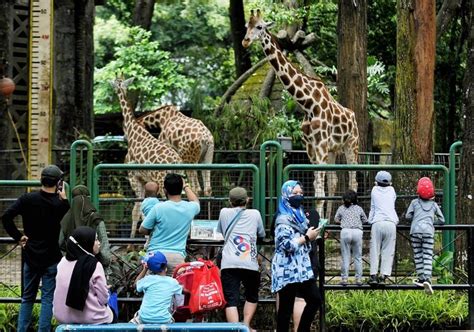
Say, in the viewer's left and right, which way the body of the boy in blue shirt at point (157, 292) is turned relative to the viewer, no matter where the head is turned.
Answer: facing away from the viewer

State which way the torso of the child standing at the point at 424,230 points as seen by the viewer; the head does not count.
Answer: away from the camera

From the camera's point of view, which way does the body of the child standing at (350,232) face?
away from the camera

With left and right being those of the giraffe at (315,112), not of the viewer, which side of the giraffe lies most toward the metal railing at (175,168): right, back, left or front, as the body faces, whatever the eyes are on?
front

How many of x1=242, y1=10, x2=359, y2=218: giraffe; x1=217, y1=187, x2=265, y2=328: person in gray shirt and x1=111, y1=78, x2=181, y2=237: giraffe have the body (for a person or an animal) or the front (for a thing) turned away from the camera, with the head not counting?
1

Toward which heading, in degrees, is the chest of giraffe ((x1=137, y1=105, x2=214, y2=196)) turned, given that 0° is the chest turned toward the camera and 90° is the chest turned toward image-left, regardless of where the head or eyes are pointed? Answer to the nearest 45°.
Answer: approximately 135°

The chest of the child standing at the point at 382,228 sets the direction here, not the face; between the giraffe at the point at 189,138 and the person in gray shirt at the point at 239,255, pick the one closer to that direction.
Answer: the giraffe

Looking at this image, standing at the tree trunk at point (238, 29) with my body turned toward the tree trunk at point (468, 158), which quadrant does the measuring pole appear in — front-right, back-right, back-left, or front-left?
front-right

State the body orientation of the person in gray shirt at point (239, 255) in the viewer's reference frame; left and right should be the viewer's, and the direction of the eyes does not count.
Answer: facing away from the viewer

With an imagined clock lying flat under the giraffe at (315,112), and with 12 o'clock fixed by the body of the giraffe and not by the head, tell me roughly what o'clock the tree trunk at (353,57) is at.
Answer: The tree trunk is roughly at 5 o'clock from the giraffe.
